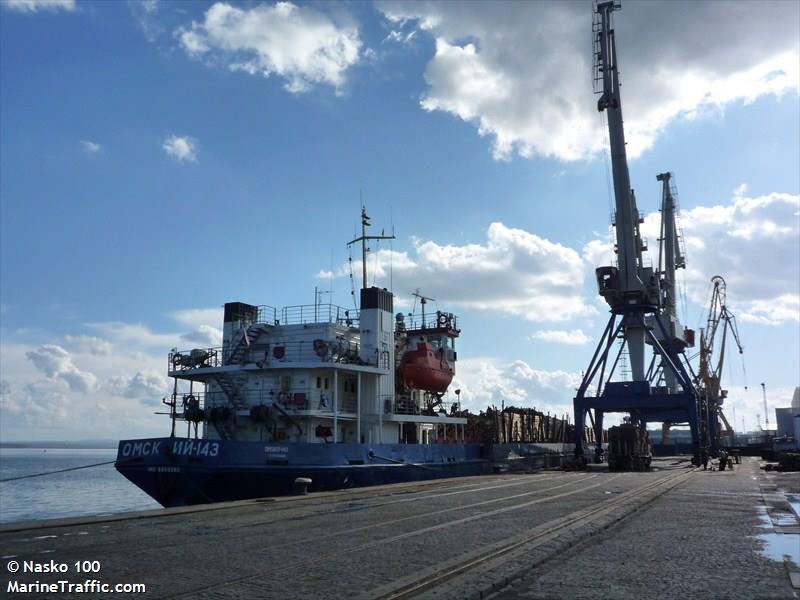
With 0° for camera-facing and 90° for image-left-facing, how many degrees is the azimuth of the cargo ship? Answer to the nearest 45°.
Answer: approximately 225°

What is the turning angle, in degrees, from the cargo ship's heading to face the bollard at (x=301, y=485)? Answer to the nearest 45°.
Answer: approximately 135° to its right
